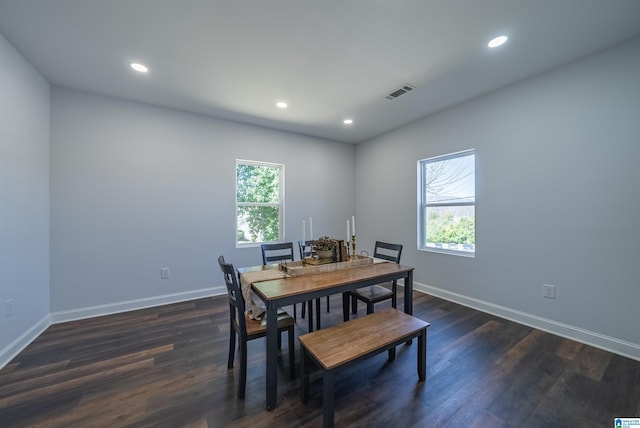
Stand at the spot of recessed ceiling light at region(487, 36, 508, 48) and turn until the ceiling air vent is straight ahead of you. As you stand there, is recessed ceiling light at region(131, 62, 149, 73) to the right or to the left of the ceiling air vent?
left

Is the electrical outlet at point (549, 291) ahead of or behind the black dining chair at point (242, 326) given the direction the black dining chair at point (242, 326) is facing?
ahead

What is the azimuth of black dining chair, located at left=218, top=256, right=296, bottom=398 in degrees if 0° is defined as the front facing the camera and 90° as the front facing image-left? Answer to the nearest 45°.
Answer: approximately 225°

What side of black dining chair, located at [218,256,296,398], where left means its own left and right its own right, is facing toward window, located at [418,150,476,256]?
front

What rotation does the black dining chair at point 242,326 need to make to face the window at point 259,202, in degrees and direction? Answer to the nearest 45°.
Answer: approximately 45° to its left

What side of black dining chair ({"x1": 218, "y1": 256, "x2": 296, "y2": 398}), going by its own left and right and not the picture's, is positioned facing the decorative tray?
front

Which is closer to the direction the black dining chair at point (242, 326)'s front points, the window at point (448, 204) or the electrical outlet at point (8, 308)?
the window
